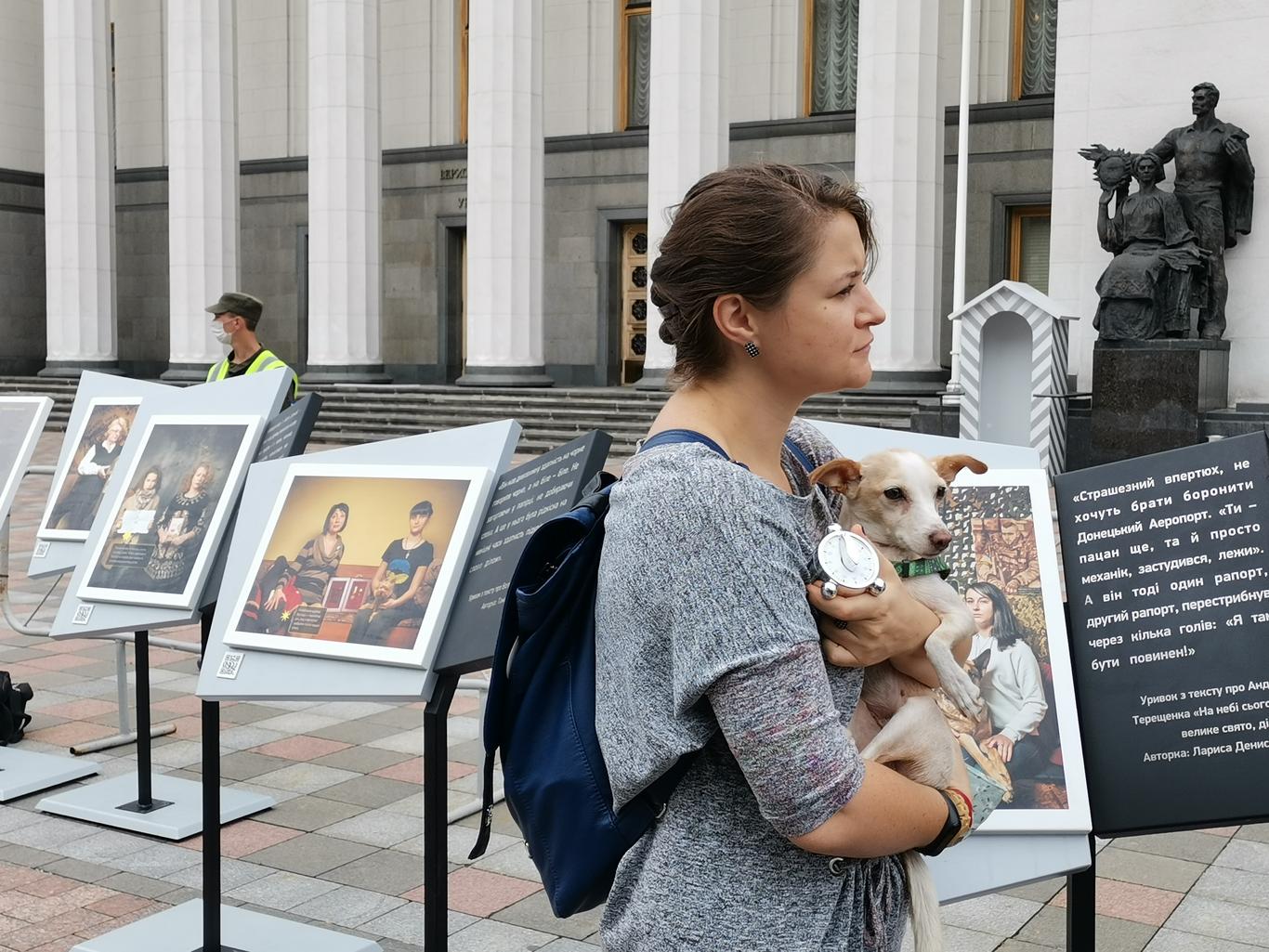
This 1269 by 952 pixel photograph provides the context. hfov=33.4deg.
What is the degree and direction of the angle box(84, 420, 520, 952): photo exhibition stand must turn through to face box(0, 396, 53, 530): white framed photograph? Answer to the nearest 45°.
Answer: approximately 135° to its right

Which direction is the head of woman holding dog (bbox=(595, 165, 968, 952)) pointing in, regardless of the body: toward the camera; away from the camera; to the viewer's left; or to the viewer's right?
to the viewer's right

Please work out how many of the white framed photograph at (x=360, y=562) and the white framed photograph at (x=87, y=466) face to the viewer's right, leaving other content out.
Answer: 0

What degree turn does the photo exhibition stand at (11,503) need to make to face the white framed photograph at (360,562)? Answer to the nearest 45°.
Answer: approximately 45° to its left

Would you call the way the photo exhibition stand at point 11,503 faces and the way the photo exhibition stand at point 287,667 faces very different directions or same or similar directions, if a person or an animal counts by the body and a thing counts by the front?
same or similar directions

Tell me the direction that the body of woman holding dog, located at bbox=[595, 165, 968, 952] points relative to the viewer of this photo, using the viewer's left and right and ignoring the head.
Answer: facing to the right of the viewer

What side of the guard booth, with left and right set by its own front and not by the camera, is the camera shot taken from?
front

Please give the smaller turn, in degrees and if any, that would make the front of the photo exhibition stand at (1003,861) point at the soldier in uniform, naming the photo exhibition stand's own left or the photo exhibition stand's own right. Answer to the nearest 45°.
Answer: approximately 180°

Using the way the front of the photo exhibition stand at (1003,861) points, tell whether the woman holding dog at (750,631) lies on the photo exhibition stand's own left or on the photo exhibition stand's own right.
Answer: on the photo exhibition stand's own right
